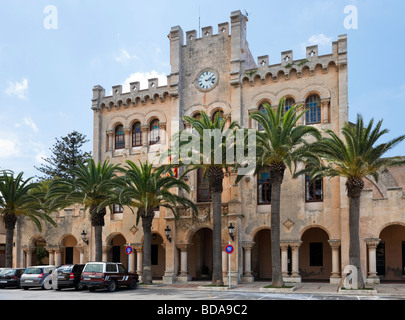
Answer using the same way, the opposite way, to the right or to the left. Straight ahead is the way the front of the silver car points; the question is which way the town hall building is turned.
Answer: the opposite way

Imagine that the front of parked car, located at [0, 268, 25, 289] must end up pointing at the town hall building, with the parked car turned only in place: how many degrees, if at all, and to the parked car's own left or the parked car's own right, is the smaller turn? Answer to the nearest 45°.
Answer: approximately 45° to the parked car's own right

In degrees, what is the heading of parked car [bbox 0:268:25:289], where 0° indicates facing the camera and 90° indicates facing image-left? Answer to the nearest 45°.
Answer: approximately 225°

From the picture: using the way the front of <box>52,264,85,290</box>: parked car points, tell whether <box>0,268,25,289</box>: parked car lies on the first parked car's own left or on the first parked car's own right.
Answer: on the first parked car's own left

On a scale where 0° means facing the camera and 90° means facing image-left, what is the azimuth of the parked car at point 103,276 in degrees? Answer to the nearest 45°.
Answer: approximately 225°

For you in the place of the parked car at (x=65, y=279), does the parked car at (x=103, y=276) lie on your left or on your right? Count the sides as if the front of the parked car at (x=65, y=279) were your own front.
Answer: on your right

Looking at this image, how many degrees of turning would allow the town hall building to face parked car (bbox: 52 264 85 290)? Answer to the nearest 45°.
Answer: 0° — it already faces it

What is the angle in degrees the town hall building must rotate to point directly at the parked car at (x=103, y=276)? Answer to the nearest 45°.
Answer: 0° — it already faces it
